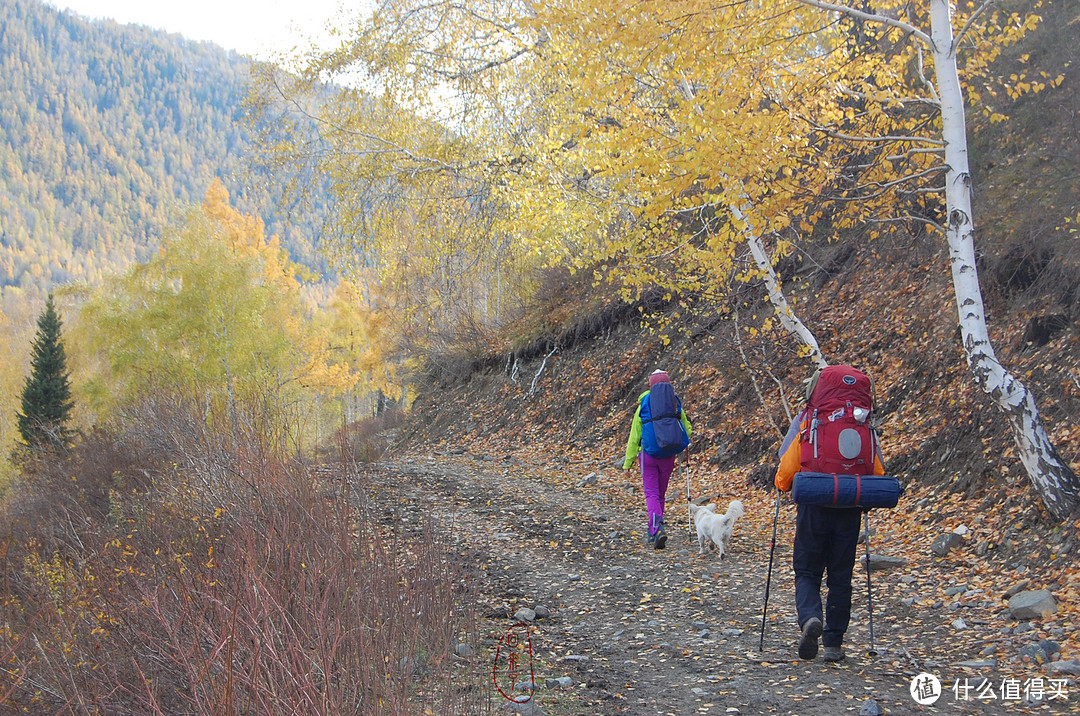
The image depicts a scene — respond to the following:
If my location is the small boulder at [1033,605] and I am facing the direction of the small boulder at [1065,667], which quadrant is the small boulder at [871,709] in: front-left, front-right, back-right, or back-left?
front-right

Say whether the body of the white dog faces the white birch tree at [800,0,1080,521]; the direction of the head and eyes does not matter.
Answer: no

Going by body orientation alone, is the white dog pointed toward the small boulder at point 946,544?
no

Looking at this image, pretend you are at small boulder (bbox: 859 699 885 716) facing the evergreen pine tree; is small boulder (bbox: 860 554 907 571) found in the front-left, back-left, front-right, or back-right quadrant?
front-right

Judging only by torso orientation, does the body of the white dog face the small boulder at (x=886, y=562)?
no

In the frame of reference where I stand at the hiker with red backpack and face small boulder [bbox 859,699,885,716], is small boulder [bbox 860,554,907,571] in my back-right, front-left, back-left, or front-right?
back-left

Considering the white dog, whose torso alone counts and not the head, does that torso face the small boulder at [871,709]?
no

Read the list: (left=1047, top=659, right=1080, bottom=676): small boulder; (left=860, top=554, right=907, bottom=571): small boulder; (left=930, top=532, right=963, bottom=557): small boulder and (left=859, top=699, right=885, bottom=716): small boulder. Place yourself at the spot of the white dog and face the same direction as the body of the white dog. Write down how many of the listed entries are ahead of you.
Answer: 0

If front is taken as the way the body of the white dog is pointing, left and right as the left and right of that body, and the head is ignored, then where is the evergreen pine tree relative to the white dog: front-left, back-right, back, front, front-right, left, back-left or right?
front

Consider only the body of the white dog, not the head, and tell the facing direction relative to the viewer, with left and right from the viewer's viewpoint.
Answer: facing away from the viewer and to the left of the viewer
